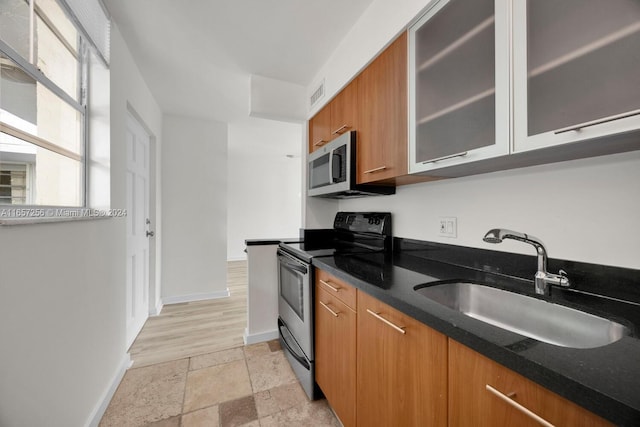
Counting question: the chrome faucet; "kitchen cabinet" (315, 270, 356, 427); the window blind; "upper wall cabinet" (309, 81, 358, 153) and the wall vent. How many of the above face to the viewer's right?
1

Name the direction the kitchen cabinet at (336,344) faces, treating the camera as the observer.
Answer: facing the viewer and to the left of the viewer

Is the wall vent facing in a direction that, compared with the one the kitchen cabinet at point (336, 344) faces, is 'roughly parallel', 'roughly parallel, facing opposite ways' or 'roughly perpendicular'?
roughly parallel

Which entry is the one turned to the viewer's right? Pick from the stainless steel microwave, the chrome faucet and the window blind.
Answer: the window blind

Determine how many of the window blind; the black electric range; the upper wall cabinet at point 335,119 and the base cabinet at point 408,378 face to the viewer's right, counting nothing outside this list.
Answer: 1

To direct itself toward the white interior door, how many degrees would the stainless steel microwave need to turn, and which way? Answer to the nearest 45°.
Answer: approximately 45° to its right

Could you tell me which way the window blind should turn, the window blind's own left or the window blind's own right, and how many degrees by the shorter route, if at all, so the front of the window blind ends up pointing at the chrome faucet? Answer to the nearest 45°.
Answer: approximately 45° to the window blind's own right

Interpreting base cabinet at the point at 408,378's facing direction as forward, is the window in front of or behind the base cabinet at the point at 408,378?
in front

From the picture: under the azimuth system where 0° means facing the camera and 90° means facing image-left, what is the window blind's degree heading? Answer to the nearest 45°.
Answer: approximately 270°

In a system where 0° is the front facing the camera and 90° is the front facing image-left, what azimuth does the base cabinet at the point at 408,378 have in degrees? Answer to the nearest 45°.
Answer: approximately 45°

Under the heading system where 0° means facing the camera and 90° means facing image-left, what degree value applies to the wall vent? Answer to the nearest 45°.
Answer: approximately 45°

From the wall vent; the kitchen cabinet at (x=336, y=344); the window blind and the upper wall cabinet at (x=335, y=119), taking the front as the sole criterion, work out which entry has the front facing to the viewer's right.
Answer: the window blind
